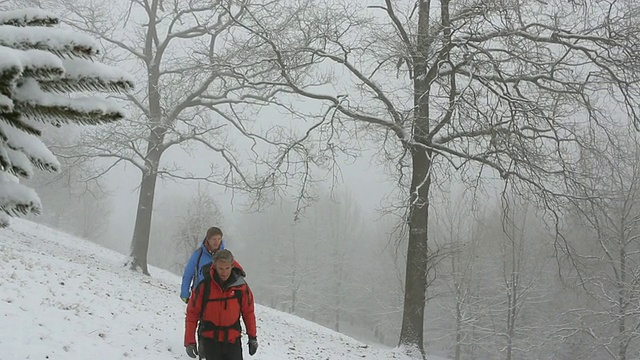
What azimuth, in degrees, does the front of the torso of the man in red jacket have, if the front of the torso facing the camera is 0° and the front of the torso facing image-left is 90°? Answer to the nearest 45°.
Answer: approximately 0°

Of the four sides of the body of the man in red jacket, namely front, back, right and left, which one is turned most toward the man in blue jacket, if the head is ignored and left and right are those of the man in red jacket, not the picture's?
back

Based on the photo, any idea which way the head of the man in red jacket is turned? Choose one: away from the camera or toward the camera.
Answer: toward the camera
